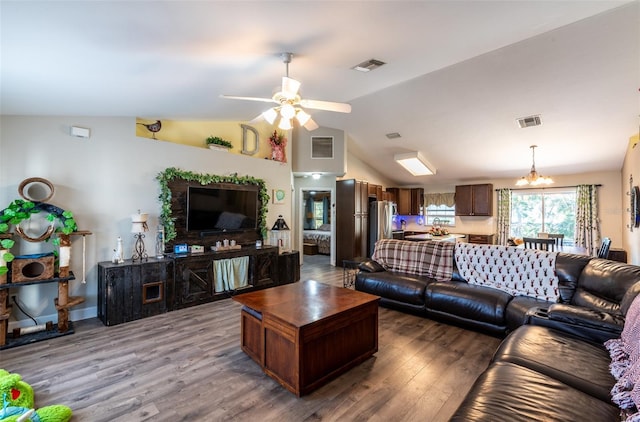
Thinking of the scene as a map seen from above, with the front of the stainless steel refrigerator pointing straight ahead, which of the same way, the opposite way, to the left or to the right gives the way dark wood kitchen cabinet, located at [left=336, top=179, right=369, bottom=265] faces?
the same way

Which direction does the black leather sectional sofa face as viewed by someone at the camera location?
facing the viewer and to the left of the viewer

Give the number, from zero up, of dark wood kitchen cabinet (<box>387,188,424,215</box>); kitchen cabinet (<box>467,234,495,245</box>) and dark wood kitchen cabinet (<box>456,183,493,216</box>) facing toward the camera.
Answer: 3

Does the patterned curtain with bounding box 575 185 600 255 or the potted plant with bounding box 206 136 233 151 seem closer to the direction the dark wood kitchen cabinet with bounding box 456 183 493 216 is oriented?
the potted plant

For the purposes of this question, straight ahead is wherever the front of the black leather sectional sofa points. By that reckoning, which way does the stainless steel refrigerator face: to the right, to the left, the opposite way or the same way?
to the left

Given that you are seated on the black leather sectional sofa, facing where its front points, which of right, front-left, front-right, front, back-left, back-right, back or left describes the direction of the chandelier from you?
back-right

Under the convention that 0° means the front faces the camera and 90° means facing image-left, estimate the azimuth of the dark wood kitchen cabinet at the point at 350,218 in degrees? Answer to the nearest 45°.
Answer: approximately 315°

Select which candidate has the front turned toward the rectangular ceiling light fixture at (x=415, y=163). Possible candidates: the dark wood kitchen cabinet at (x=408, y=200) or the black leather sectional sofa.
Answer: the dark wood kitchen cabinet

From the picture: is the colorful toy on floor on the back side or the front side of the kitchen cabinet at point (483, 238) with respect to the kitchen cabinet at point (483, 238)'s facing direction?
on the front side

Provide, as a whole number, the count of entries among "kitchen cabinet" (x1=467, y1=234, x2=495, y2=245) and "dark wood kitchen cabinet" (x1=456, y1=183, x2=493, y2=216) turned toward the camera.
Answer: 2

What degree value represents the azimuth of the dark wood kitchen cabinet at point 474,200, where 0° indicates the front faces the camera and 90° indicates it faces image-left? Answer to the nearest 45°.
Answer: approximately 0°

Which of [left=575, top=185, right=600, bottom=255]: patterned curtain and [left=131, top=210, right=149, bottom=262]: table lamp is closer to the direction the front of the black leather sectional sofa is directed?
the table lamp

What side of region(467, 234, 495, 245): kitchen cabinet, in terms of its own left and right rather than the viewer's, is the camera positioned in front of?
front

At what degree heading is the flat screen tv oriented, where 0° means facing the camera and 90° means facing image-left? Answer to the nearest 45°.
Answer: approximately 315°

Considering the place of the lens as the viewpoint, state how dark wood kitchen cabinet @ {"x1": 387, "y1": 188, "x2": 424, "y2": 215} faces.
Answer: facing the viewer

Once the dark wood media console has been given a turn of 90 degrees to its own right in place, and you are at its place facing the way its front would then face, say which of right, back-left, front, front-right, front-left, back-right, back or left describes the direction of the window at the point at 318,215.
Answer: back

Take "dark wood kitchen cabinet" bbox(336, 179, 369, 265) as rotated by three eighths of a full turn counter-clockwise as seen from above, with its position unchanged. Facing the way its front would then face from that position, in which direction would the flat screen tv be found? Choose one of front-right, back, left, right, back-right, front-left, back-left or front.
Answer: back-left
